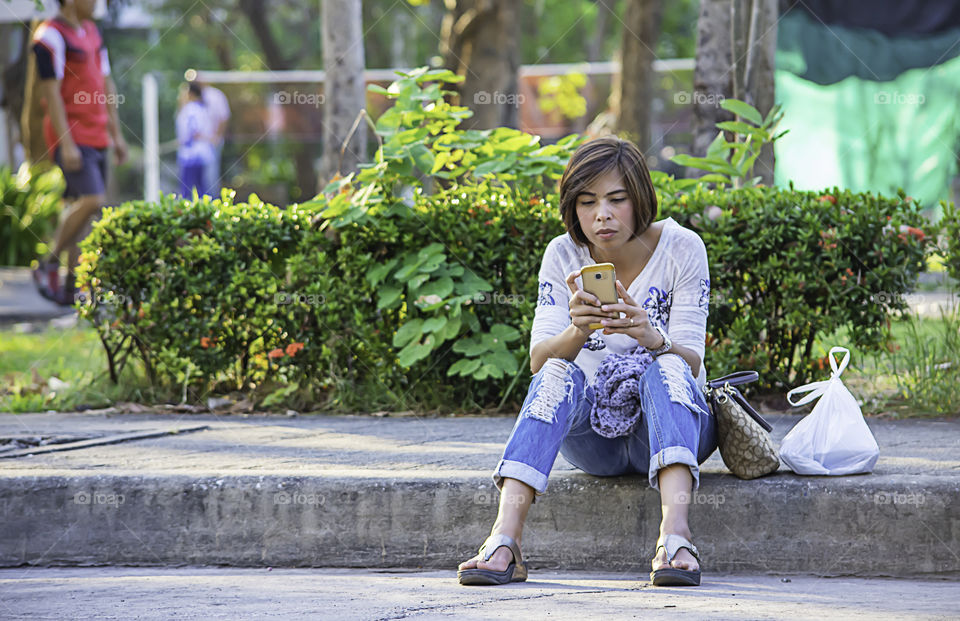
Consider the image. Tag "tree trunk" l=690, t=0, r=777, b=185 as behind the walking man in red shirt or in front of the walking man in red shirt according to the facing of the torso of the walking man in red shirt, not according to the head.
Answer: in front

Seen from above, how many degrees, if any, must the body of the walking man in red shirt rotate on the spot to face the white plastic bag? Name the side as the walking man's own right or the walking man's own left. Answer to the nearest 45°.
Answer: approximately 45° to the walking man's own right

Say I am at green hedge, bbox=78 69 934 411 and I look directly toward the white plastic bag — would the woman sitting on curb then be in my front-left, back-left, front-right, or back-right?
front-right

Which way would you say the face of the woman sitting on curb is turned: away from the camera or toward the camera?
toward the camera

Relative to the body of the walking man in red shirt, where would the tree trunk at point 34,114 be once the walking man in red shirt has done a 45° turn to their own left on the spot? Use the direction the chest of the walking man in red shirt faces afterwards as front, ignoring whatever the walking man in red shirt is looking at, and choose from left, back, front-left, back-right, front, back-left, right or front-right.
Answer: left

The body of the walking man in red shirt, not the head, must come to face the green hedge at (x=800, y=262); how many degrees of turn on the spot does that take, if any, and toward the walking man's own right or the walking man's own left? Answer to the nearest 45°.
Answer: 0° — they already face it

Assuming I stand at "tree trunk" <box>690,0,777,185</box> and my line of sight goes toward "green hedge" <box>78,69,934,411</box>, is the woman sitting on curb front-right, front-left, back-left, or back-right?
front-left

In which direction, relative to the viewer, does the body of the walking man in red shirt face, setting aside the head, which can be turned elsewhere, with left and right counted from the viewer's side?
facing the viewer and to the right of the viewer

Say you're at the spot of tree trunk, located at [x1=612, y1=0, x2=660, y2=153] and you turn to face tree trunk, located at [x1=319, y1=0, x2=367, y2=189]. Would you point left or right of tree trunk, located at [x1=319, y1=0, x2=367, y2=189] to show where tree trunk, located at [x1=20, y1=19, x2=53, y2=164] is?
right
